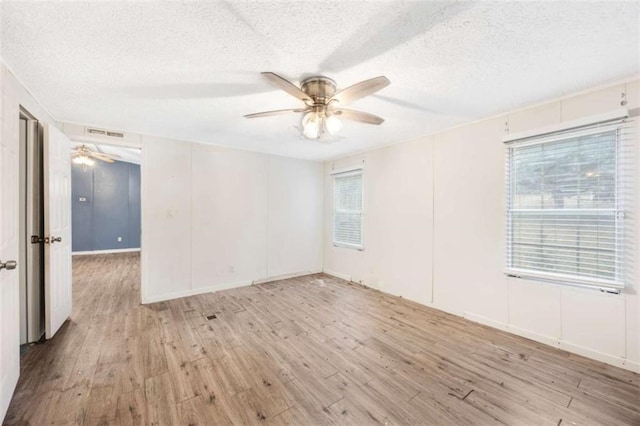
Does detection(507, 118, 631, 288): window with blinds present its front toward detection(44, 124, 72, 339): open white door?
yes

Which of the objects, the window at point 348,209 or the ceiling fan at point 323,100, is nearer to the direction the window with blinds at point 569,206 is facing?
the ceiling fan

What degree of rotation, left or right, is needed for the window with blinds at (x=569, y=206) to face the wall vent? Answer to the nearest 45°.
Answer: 0° — it already faces it

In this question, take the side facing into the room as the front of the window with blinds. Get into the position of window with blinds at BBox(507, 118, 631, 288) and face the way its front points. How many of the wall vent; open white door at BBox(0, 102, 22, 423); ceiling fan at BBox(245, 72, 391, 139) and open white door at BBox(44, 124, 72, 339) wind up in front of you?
4

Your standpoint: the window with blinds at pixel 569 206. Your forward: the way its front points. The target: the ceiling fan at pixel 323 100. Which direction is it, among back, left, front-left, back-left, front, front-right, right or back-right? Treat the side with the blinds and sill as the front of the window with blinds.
front

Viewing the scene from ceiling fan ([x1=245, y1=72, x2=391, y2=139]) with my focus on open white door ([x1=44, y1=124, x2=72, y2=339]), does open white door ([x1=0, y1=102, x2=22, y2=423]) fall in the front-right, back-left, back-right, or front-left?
front-left

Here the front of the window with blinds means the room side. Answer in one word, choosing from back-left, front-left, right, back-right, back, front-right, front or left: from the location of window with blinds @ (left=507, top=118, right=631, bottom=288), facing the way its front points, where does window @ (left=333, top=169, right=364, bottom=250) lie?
front-right

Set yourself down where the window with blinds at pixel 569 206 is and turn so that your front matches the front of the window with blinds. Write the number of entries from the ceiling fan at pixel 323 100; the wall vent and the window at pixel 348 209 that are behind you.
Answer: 0

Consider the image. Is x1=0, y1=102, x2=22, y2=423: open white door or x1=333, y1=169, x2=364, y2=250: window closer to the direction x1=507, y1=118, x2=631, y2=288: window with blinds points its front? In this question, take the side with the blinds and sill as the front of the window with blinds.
the open white door

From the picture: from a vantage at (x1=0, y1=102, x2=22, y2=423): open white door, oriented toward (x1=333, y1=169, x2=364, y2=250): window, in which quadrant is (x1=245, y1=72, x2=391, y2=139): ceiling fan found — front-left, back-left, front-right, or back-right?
front-right

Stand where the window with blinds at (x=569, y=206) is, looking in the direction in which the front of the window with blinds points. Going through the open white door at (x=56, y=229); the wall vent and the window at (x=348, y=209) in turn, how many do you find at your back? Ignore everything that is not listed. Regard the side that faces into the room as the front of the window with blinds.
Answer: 0

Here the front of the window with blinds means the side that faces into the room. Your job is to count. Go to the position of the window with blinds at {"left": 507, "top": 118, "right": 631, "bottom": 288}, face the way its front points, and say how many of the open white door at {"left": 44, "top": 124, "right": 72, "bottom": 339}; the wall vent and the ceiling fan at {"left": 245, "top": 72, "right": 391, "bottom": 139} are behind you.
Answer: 0

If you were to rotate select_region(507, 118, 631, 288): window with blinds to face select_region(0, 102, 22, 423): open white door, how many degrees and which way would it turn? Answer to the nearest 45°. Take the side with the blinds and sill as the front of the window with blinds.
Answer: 0° — it already faces it

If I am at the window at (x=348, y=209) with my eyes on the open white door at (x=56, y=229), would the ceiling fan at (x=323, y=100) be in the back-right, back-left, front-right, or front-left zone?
front-left

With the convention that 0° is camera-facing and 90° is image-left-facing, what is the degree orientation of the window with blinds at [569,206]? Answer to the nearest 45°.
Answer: approximately 45°
